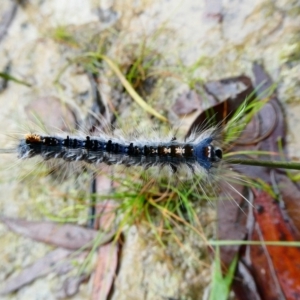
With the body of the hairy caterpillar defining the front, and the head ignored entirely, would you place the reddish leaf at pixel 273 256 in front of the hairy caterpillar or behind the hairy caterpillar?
in front

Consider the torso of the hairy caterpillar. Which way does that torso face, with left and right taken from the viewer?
facing to the right of the viewer
